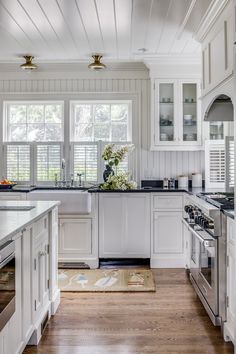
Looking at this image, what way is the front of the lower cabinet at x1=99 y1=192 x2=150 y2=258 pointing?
toward the camera

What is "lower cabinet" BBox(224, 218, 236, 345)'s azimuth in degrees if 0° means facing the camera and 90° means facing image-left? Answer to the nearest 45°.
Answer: approximately 90°

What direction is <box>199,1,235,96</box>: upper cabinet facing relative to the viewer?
to the viewer's left

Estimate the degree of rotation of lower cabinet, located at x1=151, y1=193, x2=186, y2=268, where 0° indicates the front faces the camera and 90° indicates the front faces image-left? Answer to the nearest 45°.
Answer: approximately 0°

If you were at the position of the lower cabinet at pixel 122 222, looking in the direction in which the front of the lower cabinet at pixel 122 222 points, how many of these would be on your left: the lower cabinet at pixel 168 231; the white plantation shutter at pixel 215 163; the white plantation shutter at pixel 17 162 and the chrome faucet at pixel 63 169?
2

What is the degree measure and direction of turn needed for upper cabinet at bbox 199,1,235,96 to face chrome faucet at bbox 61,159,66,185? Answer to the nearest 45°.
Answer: approximately 45° to its right

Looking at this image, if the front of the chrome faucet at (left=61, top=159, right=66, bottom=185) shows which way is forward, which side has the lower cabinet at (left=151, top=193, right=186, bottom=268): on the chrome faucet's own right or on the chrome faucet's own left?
on the chrome faucet's own left

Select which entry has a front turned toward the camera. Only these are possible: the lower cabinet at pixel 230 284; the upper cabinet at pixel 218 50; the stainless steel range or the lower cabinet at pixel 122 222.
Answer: the lower cabinet at pixel 122 222

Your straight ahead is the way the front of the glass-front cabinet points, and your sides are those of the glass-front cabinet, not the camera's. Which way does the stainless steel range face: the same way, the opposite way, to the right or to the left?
to the right

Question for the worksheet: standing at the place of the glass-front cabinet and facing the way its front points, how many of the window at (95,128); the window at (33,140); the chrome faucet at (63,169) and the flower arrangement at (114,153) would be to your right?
4

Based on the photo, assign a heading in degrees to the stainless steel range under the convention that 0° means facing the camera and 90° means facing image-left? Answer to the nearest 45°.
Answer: approximately 90°

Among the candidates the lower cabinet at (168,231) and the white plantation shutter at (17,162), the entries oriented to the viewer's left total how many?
0

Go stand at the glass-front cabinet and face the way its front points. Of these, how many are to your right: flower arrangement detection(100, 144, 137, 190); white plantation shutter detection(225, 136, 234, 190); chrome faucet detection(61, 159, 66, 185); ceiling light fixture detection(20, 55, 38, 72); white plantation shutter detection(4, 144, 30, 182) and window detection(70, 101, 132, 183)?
5

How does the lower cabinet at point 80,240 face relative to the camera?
toward the camera
